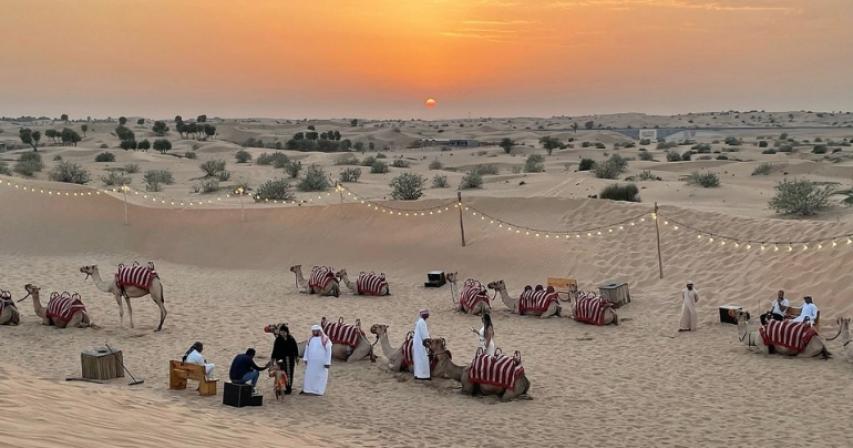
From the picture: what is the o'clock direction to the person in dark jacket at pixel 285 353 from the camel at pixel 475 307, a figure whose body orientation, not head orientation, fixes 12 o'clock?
The person in dark jacket is roughly at 10 o'clock from the camel.

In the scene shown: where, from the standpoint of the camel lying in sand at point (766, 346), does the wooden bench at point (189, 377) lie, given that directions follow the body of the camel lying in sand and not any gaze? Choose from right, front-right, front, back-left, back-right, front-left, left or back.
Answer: front-left

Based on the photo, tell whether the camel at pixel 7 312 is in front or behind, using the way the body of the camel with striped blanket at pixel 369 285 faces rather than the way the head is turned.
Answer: in front

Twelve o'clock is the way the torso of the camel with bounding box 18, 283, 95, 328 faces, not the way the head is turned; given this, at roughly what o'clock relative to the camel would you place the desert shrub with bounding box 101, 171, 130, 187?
The desert shrub is roughly at 3 o'clock from the camel.

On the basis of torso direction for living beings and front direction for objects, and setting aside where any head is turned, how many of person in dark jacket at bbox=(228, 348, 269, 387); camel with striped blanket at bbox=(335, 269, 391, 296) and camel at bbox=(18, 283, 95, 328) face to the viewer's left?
2

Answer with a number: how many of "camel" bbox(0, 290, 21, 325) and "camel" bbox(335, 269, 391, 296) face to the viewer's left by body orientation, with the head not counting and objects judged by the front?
2

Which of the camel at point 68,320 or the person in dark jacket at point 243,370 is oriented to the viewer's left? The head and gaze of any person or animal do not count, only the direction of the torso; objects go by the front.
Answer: the camel

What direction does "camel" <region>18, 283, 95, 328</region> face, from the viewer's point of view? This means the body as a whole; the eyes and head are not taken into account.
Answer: to the viewer's left

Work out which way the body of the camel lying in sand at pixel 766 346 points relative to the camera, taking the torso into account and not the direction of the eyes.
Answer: to the viewer's left

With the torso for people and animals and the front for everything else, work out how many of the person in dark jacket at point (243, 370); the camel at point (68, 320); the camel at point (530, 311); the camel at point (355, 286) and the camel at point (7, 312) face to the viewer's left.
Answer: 4

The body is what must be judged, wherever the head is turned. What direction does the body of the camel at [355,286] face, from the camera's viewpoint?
to the viewer's left

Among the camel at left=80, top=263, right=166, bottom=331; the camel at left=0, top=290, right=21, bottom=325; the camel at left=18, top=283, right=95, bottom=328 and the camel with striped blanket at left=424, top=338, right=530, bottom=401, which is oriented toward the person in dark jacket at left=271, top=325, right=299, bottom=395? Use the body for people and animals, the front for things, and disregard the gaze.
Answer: the camel with striped blanket

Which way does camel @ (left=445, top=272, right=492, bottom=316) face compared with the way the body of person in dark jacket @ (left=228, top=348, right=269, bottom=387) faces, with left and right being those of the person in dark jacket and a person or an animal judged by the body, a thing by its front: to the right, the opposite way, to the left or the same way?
the opposite way

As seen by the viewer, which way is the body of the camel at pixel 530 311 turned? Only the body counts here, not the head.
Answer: to the viewer's left

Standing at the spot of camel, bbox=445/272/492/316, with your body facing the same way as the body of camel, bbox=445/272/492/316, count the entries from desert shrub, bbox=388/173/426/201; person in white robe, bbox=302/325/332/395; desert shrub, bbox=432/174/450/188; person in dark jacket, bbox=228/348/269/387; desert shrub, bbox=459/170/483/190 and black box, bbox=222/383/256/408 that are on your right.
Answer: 3

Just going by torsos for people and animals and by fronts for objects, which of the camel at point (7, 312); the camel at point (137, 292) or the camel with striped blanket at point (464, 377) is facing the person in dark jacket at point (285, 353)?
the camel with striped blanket

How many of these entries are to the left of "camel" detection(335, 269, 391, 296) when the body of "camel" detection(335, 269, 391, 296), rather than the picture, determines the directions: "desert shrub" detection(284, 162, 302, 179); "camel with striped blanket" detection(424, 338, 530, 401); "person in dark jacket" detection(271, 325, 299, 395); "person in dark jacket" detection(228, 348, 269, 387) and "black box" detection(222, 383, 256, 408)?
4

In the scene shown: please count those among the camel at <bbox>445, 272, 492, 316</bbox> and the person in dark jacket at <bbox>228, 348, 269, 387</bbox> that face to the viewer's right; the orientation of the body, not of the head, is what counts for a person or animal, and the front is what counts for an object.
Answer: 1

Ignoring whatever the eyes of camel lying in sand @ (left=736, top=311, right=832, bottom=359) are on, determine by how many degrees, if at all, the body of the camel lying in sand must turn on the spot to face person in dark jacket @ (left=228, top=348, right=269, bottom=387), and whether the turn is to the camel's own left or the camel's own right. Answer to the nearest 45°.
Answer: approximately 45° to the camel's own left

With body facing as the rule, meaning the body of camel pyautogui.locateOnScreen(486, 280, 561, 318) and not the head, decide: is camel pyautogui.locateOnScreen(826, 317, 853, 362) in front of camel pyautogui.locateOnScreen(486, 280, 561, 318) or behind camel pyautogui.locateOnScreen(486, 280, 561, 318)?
behind

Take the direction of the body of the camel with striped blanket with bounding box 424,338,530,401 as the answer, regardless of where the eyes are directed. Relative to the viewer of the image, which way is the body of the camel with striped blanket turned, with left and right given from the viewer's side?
facing to the left of the viewer
